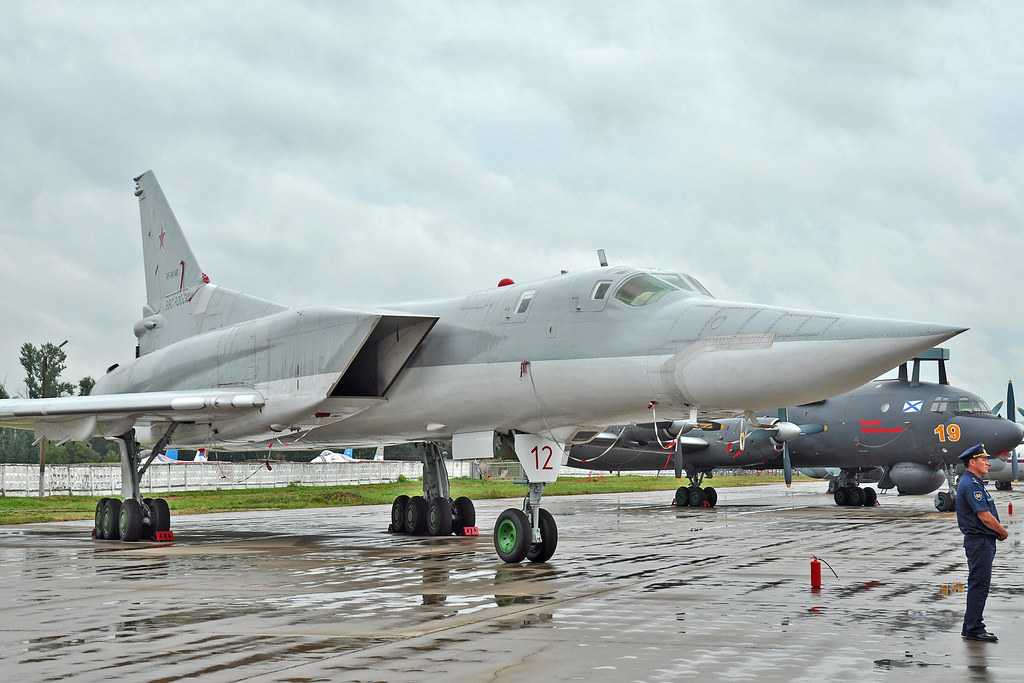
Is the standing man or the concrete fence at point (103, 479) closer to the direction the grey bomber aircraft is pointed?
the standing man

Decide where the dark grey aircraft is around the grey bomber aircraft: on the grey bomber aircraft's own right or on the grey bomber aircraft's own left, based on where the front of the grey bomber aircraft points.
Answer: on the grey bomber aircraft's own left

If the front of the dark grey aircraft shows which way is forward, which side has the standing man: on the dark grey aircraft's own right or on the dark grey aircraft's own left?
on the dark grey aircraft's own right

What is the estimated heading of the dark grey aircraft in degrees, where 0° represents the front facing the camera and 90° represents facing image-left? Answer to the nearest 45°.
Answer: approximately 315°

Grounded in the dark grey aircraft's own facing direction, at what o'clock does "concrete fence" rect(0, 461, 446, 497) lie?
The concrete fence is roughly at 5 o'clock from the dark grey aircraft.

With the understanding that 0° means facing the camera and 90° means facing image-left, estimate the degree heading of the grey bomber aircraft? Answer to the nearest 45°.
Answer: approximately 315°

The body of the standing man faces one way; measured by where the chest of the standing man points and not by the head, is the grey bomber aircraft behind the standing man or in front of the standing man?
behind

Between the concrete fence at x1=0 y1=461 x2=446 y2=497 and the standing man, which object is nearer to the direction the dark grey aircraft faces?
the standing man
